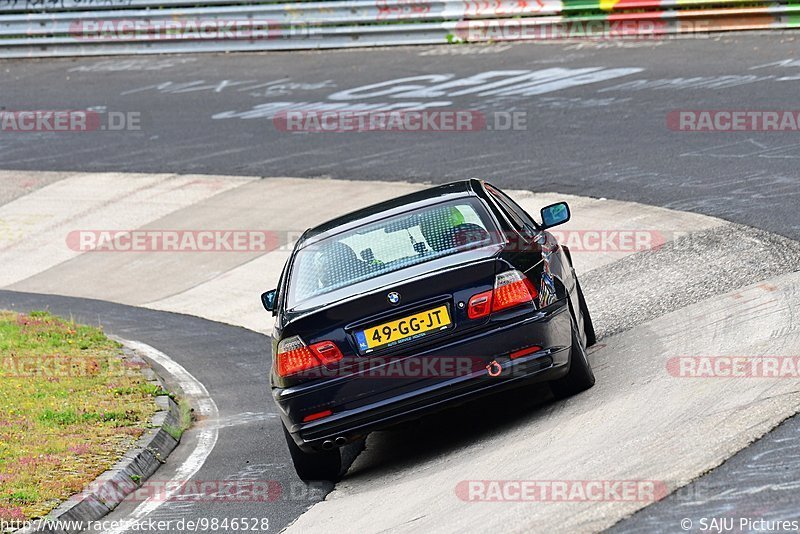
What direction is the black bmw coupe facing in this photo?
away from the camera

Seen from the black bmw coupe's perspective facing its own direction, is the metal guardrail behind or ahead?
ahead
